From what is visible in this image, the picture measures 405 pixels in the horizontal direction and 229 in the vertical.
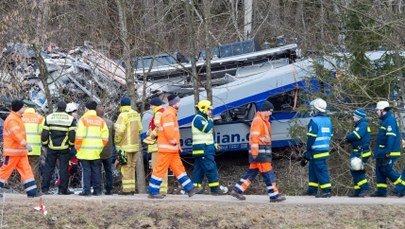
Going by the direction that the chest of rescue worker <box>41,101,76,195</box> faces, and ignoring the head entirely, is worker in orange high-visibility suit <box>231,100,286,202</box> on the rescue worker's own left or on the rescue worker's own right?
on the rescue worker's own right

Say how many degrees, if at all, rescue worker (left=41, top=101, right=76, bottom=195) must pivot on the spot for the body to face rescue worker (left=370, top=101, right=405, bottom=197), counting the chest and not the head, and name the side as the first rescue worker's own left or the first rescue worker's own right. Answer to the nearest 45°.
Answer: approximately 90° to the first rescue worker's own right

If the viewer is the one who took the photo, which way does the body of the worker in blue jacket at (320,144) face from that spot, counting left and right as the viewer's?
facing away from the viewer and to the left of the viewer

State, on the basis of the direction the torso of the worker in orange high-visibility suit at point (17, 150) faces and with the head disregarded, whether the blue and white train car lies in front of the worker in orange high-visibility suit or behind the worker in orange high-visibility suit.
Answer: in front

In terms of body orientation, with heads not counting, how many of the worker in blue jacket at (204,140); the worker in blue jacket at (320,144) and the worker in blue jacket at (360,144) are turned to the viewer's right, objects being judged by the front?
1

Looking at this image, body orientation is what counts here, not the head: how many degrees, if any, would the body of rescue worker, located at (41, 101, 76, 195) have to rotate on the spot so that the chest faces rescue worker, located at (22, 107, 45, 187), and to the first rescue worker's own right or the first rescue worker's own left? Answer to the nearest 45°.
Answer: approximately 45° to the first rescue worker's own left
